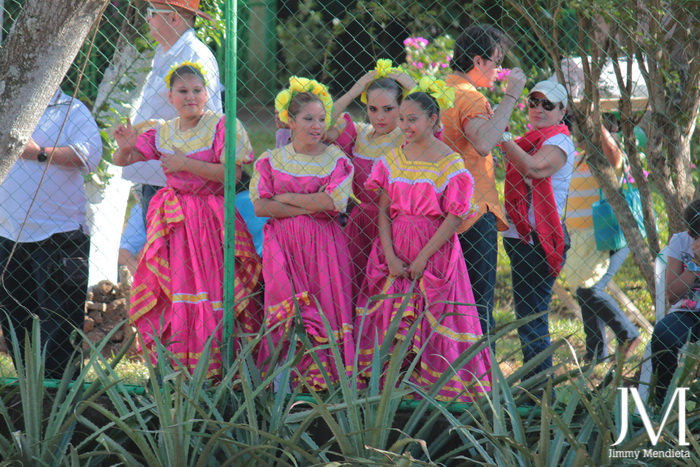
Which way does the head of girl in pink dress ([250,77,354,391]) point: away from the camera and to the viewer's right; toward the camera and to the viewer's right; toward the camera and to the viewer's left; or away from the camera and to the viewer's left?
toward the camera and to the viewer's right

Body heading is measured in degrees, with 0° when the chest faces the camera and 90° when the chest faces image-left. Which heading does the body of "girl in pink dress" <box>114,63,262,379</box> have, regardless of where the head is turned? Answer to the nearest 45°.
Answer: approximately 0°

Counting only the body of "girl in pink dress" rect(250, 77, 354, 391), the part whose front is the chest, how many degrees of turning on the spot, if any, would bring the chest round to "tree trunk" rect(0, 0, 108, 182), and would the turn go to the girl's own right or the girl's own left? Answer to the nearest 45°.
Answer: approximately 45° to the girl's own right

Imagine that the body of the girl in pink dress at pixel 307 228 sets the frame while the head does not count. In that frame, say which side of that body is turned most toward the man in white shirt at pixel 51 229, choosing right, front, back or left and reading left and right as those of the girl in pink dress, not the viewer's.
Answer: right

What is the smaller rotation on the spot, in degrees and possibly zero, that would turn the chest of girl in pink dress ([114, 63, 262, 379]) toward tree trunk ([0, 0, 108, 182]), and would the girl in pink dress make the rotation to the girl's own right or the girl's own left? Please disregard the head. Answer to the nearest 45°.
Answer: approximately 45° to the girl's own right

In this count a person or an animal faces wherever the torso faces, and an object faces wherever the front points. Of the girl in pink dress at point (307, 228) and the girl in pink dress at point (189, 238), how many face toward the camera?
2
